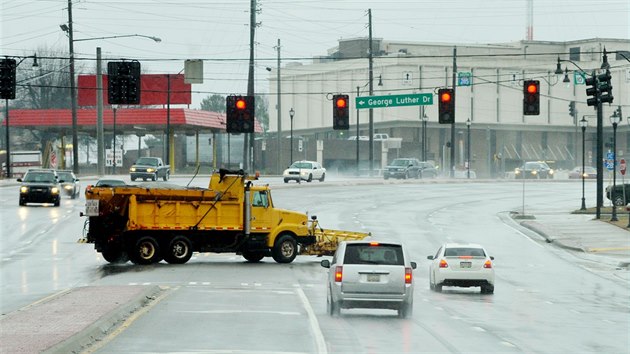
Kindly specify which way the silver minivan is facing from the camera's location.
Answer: facing away from the viewer

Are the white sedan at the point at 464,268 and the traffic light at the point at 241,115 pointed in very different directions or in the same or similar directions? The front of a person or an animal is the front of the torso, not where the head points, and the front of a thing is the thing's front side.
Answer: very different directions

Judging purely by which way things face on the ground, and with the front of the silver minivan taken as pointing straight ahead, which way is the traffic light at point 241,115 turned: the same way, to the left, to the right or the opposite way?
the opposite way

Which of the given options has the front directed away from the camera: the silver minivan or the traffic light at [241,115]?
the silver minivan

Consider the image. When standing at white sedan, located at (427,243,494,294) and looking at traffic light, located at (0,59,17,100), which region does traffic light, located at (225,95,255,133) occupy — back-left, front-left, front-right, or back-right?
front-right

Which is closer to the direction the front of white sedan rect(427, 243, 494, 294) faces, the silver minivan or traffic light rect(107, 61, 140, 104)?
the traffic light

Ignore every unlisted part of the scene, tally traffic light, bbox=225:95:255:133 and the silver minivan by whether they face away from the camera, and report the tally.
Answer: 1

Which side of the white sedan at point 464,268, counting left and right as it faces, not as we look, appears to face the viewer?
back

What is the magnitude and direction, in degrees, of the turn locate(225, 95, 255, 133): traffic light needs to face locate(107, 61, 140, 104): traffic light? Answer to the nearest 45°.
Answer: approximately 90° to its right

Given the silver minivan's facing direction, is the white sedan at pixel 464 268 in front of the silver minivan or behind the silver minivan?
in front

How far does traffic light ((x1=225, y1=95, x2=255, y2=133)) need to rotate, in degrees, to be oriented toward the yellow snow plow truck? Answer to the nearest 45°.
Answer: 0° — it already faces it

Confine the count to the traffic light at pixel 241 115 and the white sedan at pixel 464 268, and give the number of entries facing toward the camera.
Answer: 1
